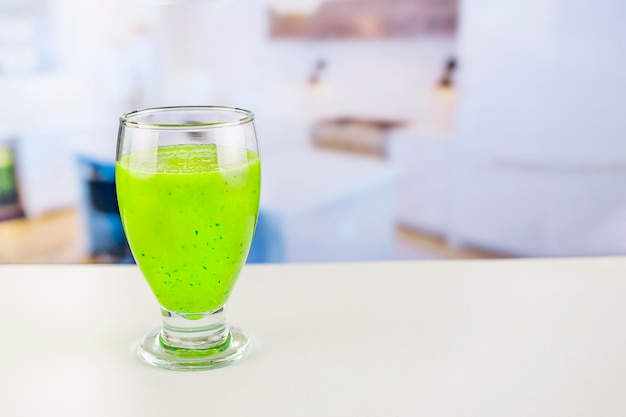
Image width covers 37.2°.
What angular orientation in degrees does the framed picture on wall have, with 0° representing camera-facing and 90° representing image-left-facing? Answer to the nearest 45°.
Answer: approximately 0°

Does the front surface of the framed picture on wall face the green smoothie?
yes

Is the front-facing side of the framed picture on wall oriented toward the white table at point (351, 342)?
yes

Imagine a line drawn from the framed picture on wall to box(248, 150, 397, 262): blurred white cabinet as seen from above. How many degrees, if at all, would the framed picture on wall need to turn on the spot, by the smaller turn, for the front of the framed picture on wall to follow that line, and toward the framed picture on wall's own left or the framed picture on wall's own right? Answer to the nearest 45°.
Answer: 0° — it already faces it
